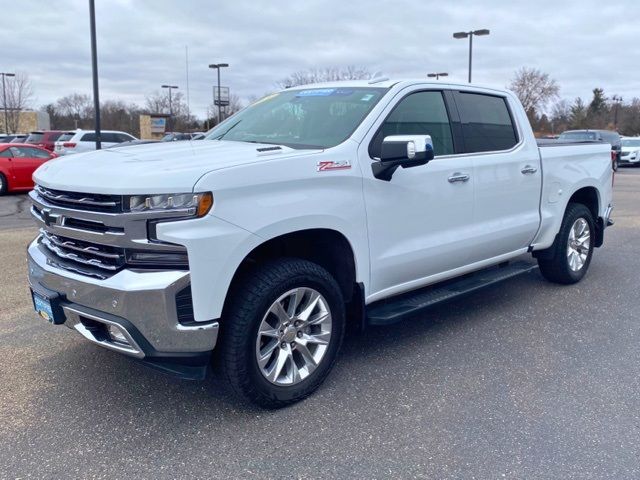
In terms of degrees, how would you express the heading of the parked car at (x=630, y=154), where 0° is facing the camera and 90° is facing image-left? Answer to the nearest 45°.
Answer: approximately 45°

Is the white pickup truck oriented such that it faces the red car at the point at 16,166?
no

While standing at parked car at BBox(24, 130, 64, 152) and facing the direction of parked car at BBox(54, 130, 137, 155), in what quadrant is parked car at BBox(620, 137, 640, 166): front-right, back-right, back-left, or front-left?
front-left

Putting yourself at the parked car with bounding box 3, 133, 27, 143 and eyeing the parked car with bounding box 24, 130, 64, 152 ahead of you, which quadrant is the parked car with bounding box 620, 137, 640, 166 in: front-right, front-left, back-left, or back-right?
front-left

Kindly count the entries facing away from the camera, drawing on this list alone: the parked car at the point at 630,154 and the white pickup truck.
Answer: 0

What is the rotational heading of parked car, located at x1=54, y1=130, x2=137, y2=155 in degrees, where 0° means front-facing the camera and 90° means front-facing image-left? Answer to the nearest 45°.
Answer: approximately 225°

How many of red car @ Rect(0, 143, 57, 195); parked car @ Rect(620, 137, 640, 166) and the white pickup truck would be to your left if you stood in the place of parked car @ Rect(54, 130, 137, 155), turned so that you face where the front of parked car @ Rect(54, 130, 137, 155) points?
0

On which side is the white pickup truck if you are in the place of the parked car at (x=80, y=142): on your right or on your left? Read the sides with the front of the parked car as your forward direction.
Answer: on your right

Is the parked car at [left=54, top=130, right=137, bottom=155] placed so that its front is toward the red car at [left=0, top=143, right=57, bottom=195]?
no

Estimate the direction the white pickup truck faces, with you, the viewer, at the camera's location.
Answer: facing the viewer and to the left of the viewer

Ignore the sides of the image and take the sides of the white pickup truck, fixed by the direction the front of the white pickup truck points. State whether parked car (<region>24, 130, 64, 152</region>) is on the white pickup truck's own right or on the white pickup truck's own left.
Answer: on the white pickup truck's own right

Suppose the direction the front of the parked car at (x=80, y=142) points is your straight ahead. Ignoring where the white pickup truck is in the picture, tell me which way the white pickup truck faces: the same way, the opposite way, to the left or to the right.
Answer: the opposite way

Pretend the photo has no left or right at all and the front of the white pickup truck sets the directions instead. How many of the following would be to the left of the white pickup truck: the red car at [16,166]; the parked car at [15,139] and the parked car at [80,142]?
0

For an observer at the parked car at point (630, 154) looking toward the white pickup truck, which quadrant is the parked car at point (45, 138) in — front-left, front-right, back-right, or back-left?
front-right
